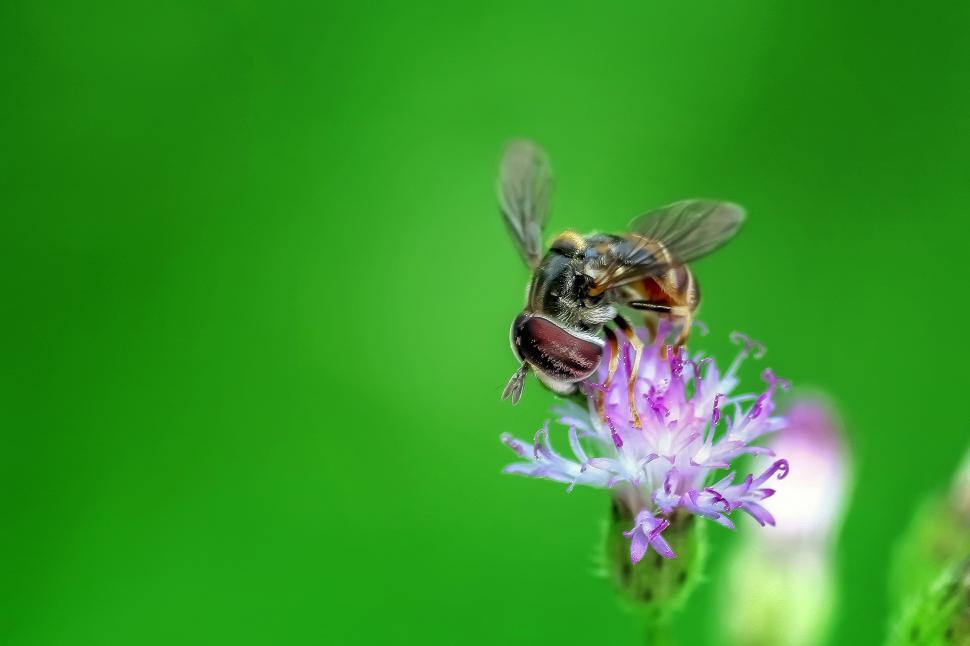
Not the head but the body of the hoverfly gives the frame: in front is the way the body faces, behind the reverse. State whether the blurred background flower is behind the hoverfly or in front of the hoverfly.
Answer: behind

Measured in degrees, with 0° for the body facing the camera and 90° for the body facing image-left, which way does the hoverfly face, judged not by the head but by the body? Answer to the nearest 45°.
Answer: approximately 45°
